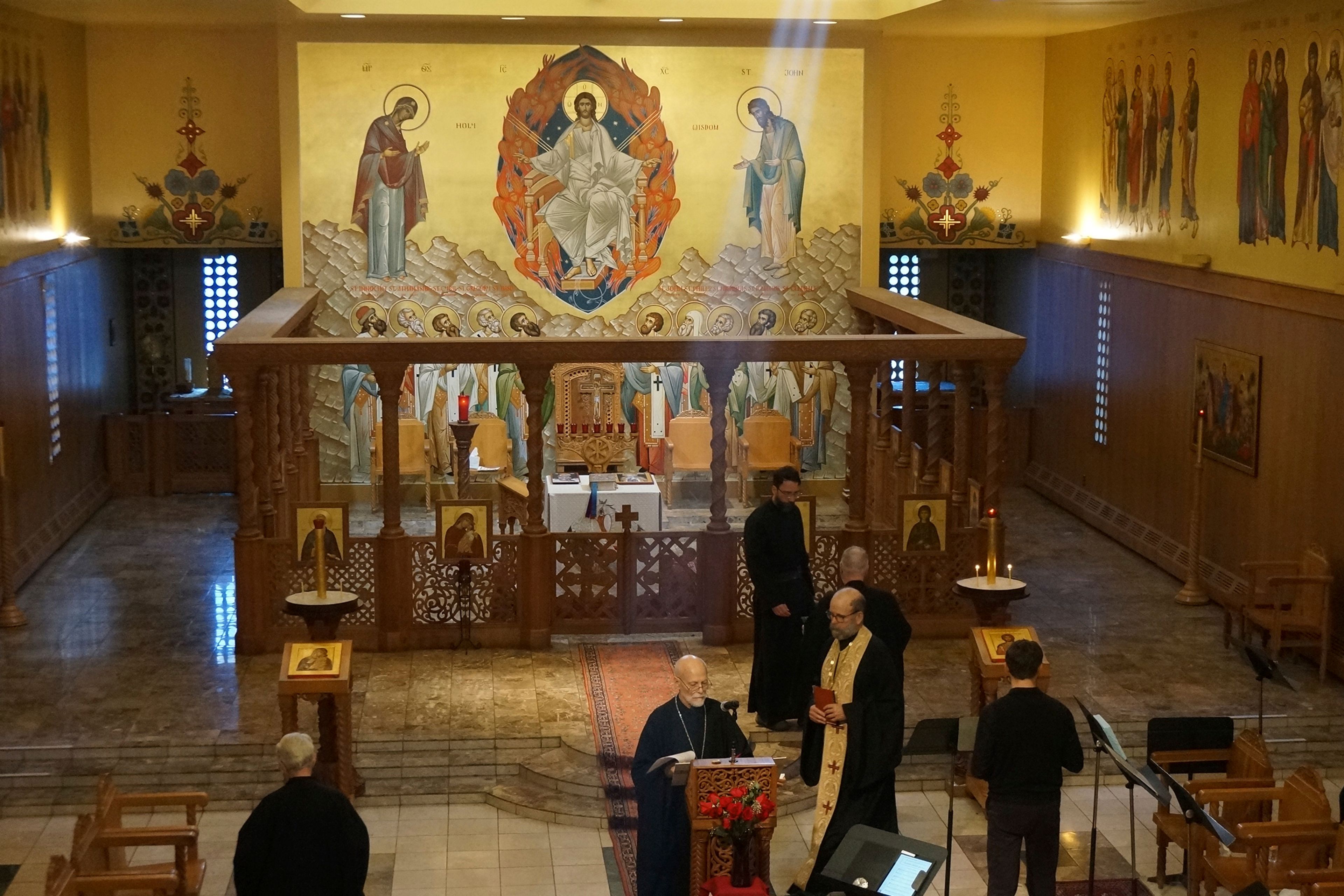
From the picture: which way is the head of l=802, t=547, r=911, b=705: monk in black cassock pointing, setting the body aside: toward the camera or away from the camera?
away from the camera

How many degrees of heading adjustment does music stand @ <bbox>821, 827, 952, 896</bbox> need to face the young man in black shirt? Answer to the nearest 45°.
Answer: approximately 180°

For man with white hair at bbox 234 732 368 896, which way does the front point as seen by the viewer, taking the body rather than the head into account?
away from the camera

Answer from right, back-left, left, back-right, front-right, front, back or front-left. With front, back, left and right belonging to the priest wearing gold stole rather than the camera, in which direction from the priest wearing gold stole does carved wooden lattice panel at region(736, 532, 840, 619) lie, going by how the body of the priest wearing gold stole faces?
back-right

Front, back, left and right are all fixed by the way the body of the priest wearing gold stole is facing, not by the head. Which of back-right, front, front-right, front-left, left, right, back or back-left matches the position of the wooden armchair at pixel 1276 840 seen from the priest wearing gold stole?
back-left

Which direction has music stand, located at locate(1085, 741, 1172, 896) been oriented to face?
to the viewer's right

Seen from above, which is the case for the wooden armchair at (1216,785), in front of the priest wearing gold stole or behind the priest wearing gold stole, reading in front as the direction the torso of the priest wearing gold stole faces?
behind
